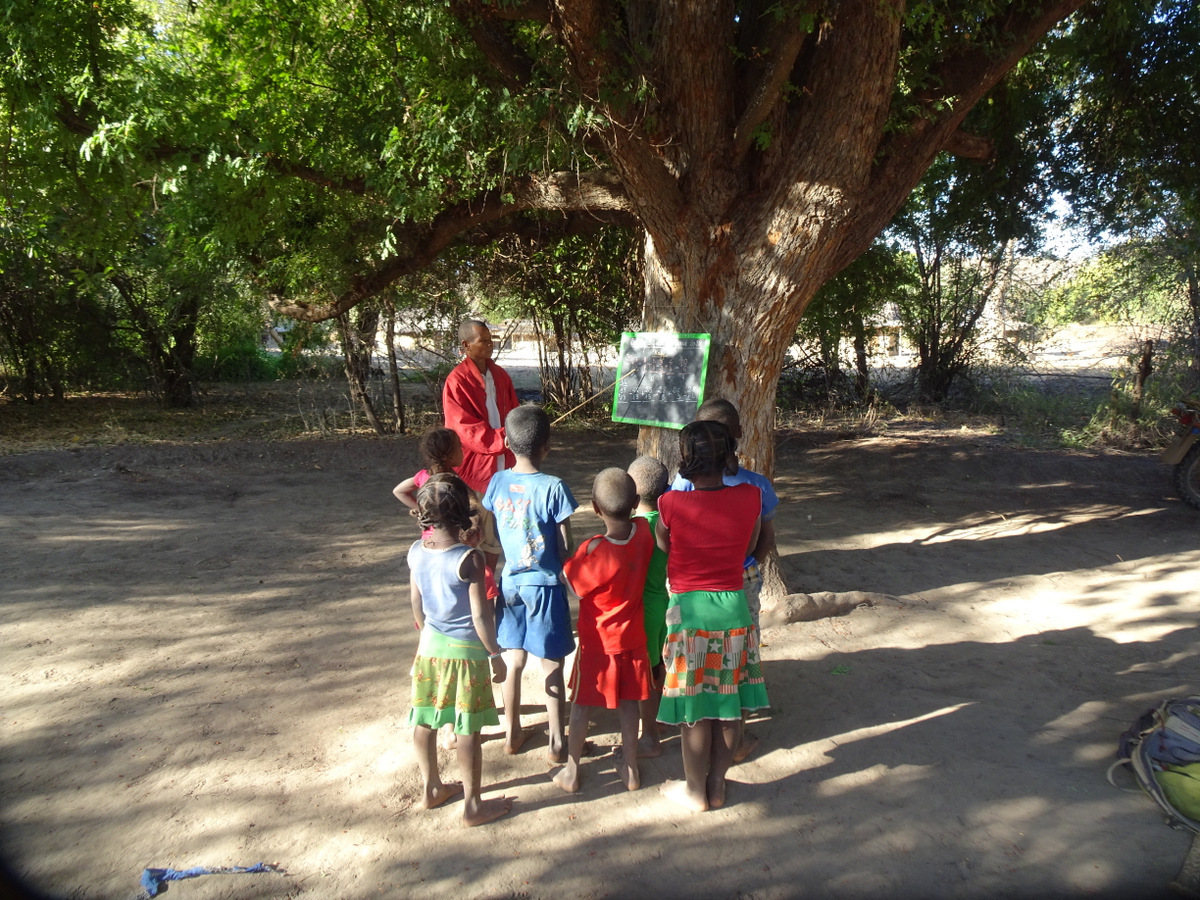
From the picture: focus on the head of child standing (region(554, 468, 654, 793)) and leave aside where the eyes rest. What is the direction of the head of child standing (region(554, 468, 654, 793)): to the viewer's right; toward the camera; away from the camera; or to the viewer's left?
away from the camera

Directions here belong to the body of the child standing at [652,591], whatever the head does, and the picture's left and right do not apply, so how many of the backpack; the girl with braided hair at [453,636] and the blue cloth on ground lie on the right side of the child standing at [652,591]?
1

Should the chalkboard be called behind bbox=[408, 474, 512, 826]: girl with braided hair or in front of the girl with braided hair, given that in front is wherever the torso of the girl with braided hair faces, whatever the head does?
in front

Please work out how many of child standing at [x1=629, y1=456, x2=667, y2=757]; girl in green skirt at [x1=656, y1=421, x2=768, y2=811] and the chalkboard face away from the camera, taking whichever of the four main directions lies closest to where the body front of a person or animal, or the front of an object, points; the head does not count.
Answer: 2

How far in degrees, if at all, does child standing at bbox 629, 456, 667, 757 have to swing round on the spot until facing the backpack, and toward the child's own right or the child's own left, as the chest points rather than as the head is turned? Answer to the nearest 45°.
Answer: approximately 90° to the child's own right

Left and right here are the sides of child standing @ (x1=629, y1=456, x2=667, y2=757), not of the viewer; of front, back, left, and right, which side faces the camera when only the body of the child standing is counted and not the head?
back

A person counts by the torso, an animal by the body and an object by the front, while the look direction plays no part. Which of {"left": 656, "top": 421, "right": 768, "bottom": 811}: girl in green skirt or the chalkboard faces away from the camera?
the girl in green skirt

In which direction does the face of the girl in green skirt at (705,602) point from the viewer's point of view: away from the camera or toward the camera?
away from the camera

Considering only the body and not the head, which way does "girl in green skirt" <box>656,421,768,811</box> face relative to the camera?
away from the camera

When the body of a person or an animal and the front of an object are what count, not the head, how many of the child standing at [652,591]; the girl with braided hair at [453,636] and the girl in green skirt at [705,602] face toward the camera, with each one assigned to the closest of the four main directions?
0

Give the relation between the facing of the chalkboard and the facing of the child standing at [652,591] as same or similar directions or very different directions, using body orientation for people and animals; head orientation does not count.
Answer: very different directions

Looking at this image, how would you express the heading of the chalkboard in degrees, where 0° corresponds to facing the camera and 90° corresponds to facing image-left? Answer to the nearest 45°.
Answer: approximately 0°

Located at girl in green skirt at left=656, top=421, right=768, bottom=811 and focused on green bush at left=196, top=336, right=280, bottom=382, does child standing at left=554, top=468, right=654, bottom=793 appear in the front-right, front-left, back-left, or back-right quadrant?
front-left

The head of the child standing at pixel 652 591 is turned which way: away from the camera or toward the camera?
away from the camera

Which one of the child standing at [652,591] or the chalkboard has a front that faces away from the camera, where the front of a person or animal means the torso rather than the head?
the child standing

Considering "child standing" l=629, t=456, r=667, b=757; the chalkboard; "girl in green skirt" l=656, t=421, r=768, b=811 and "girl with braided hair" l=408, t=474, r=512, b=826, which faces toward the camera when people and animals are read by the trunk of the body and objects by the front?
the chalkboard
